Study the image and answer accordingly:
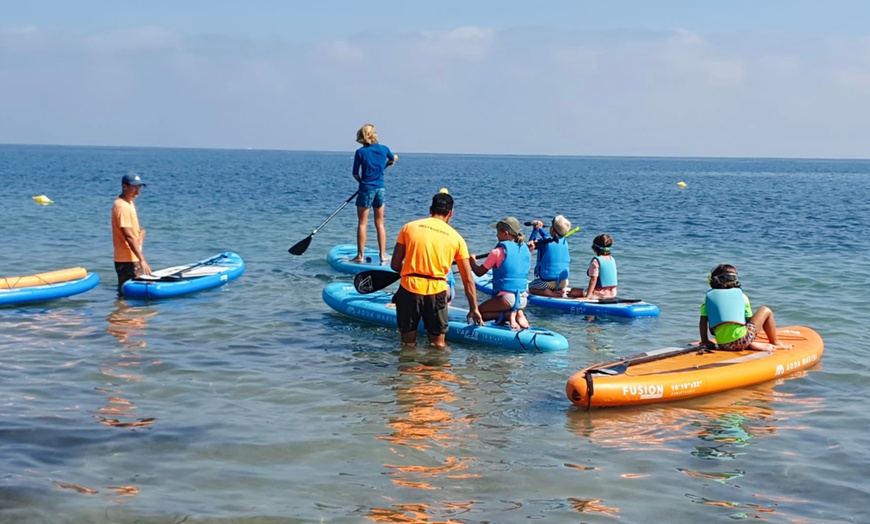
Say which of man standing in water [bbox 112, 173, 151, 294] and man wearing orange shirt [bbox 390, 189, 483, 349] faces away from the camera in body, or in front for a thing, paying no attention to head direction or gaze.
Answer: the man wearing orange shirt

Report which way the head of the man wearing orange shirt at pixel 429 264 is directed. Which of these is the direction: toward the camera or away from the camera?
away from the camera

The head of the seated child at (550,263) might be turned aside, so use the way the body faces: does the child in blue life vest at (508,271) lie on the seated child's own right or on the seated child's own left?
on the seated child's own left

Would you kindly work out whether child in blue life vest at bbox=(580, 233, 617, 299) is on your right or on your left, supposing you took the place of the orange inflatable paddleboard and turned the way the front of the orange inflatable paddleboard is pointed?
on your left

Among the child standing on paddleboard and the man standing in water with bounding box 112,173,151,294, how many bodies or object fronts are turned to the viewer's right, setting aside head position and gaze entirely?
1

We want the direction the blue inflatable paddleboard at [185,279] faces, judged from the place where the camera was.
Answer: facing away from the viewer and to the right of the viewer

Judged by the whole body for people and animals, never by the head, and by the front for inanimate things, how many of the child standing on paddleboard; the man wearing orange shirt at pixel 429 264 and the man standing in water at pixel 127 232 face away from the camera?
2

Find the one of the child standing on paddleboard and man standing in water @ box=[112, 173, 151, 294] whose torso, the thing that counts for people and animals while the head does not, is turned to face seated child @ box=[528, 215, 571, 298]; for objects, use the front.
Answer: the man standing in water

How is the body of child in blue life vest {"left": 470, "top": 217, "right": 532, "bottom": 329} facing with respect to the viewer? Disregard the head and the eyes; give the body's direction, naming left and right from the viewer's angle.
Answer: facing away from the viewer and to the left of the viewer

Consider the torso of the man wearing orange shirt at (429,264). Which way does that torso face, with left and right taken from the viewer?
facing away from the viewer

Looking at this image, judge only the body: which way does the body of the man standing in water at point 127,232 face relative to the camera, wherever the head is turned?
to the viewer's right

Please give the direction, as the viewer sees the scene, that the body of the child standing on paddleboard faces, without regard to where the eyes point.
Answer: away from the camera
